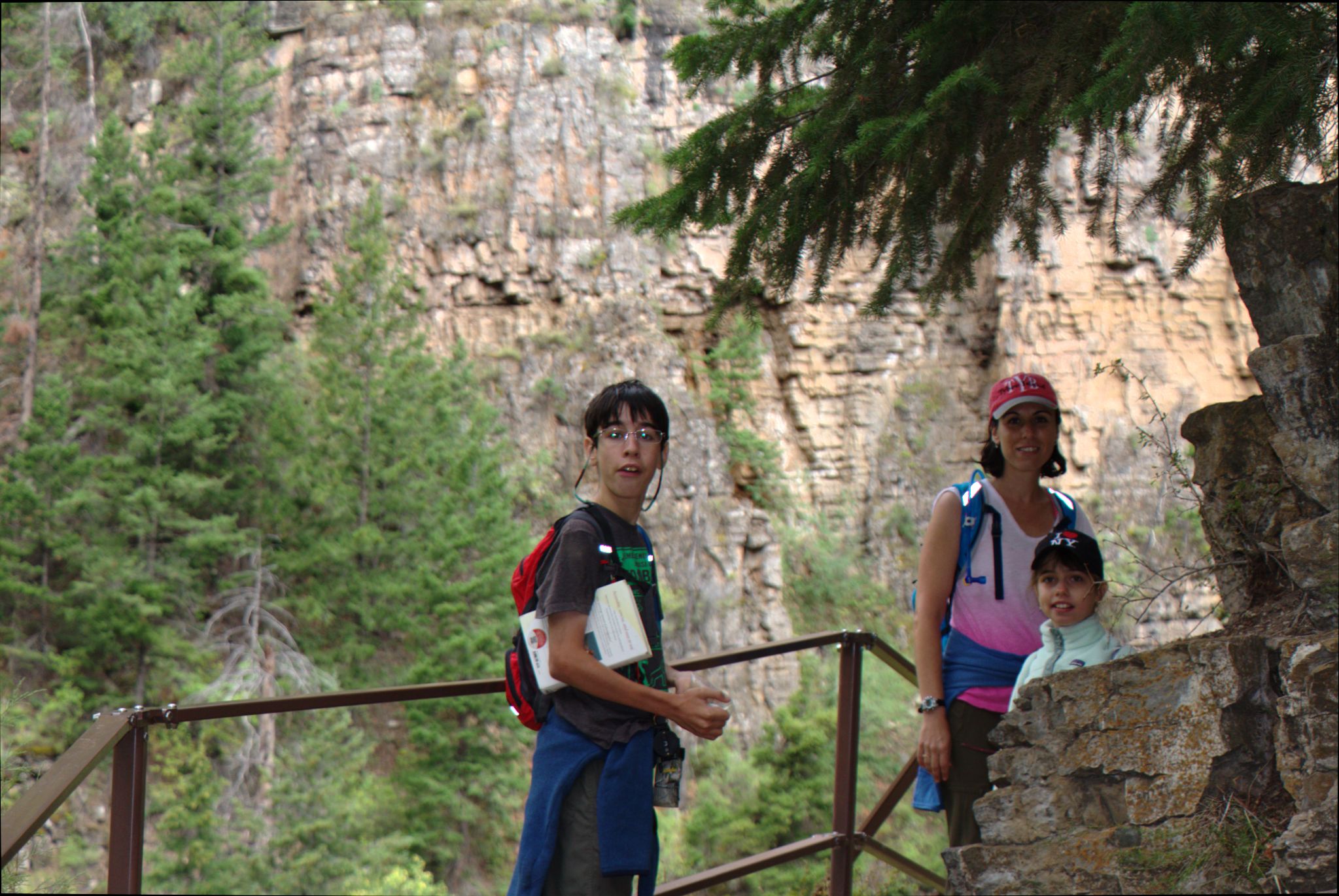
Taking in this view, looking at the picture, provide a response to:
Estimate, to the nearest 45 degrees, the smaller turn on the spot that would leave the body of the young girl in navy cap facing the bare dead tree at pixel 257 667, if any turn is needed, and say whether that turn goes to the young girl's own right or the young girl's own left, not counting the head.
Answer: approximately 90° to the young girl's own right

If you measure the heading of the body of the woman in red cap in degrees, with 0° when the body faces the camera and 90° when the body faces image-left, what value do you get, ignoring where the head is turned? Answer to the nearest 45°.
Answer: approximately 315°

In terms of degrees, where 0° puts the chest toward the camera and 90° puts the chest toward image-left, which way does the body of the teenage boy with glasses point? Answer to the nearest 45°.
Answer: approximately 315°

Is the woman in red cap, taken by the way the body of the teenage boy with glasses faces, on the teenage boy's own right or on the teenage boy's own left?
on the teenage boy's own left

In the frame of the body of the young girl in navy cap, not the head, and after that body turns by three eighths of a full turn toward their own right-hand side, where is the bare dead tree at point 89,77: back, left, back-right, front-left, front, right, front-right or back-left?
front-left

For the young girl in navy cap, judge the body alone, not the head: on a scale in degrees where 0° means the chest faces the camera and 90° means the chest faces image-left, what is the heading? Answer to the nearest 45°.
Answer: approximately 45°

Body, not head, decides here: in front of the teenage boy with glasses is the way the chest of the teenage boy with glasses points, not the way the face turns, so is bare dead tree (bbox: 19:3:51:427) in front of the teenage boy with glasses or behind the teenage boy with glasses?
behind

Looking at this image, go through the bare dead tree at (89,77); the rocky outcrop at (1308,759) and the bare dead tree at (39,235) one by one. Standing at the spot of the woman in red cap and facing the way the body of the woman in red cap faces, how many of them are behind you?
2
